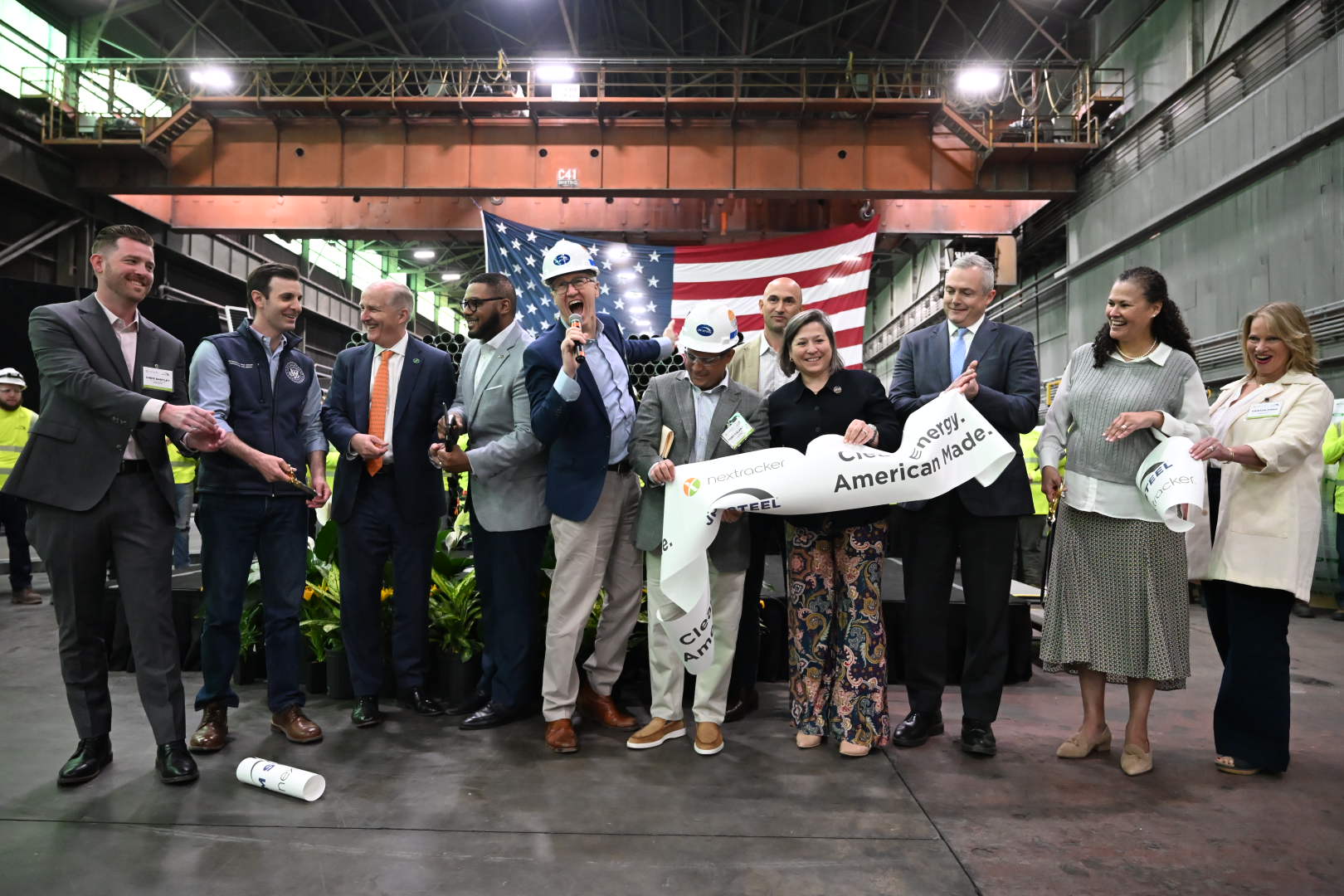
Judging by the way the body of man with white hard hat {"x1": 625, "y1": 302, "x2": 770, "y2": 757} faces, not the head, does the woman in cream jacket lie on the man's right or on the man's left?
on the man's left

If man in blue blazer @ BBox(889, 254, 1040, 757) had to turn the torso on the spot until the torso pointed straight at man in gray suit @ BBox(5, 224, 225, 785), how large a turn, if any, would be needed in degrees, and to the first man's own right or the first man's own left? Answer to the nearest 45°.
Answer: approximately 45° to the first man's own right

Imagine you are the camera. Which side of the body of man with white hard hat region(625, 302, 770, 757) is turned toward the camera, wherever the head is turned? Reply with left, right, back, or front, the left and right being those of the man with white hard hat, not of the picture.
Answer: front

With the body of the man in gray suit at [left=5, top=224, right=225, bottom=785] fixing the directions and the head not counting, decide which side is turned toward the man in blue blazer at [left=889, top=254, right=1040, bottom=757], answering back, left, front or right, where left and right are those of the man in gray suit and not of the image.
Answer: front

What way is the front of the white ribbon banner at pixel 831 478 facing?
toward the camera

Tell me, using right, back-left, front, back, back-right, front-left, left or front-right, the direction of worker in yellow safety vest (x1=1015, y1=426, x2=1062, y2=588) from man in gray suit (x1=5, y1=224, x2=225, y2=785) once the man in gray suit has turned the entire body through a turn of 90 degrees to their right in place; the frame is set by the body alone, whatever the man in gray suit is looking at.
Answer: back-left

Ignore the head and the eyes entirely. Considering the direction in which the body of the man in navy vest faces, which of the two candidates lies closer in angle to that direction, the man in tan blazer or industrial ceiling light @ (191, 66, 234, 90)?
the man in tan blazer

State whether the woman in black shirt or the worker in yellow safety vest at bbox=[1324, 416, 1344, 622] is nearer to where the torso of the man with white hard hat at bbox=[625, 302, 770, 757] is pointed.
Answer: the woman in black shirt

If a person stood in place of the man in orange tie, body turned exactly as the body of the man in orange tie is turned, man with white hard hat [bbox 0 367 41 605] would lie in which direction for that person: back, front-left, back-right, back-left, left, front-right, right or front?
back-right

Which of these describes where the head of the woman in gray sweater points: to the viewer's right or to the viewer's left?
to the viewer's left

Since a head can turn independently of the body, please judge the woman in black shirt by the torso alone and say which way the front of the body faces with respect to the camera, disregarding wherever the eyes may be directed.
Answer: toward the camera

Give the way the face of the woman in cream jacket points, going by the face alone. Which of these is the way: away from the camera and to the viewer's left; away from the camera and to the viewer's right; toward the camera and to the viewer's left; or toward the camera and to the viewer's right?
toward the camera and to the viewer's left

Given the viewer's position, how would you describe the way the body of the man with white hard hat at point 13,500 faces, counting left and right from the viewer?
facing the viewer

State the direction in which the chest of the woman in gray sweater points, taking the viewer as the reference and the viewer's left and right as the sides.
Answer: facing the viewer and to the left of the viewer

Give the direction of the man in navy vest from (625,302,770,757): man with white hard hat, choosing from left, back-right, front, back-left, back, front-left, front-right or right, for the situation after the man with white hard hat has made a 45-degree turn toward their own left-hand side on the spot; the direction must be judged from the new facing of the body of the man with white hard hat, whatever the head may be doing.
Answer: back-right

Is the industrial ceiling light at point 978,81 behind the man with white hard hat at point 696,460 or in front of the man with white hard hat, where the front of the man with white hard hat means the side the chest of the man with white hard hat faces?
behind
